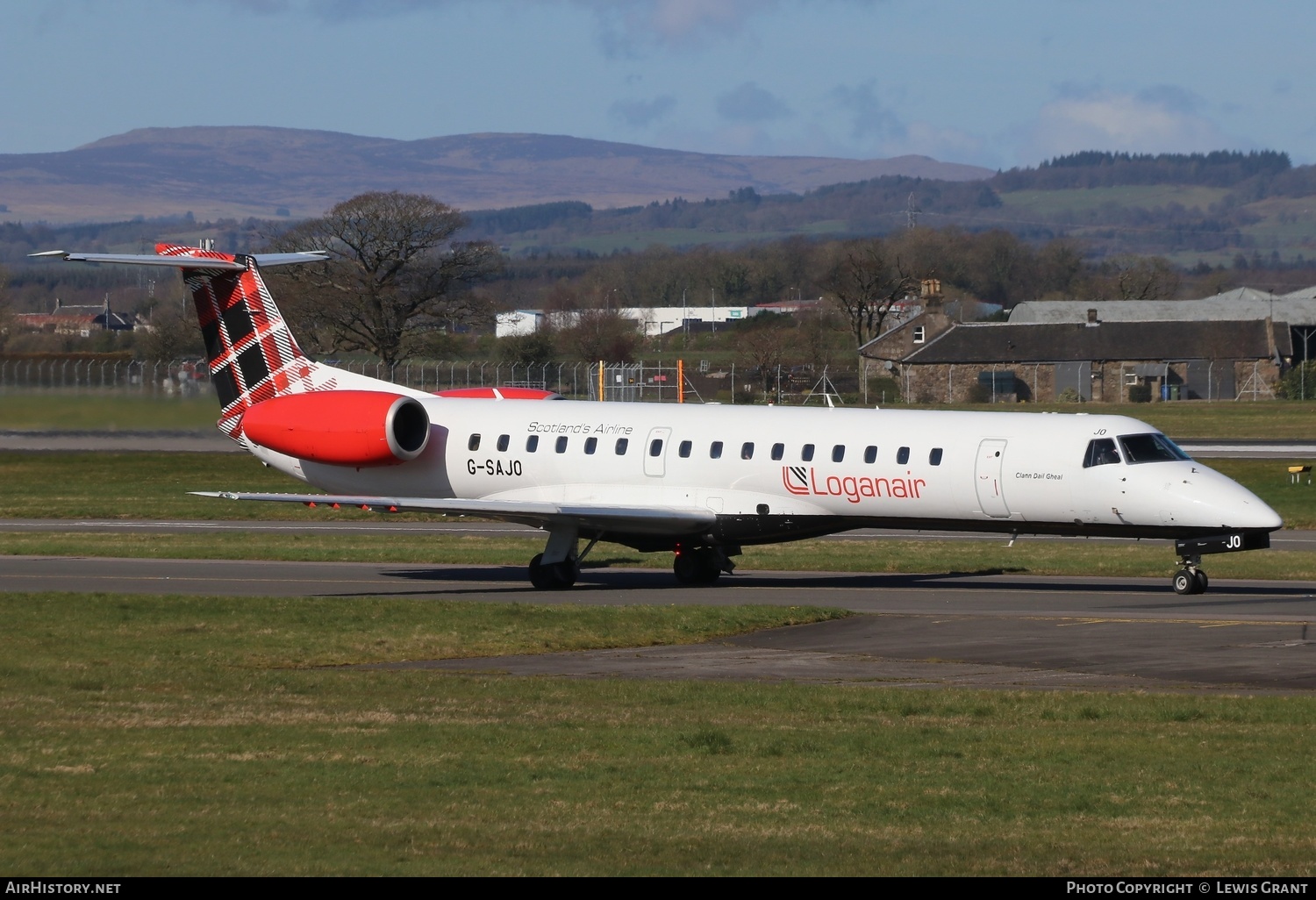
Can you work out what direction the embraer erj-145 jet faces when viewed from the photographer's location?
facing the viewer and to the right of the viewer
